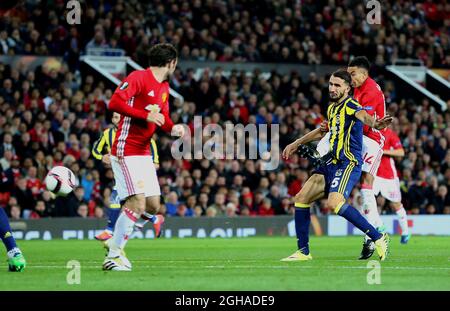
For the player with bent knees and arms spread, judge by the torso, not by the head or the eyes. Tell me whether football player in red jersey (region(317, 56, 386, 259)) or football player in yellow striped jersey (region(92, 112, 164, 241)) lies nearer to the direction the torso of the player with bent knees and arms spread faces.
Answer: the football player in yellow striped jersey

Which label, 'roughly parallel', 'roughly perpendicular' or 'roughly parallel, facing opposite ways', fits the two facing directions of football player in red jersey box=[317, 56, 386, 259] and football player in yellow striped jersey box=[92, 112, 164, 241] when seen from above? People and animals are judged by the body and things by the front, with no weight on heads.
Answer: roughly parallel

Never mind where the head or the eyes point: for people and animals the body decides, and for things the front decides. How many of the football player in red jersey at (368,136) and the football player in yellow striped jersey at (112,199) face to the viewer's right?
0

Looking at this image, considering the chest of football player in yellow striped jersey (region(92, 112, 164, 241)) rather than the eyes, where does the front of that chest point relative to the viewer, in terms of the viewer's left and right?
facing the viewer and to the left of the viewer

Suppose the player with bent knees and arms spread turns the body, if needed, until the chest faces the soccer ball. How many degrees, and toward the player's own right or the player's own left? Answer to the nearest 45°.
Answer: approximately 45° to the player's own right

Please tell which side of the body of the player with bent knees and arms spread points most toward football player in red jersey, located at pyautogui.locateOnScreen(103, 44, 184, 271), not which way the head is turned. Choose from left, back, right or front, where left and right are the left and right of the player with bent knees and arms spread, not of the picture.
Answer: front

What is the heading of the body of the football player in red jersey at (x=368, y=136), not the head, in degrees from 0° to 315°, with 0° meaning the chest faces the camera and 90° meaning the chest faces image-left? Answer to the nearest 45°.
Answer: approximately 45°

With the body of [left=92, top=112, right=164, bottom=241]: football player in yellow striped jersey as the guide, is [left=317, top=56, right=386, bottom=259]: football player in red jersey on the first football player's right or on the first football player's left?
on the first football player's left

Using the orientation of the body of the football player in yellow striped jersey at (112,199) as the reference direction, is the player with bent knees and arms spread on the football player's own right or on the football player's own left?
on the football player's own left

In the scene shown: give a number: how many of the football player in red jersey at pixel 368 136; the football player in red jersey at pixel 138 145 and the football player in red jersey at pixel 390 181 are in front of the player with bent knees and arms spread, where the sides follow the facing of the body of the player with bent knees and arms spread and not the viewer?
1
